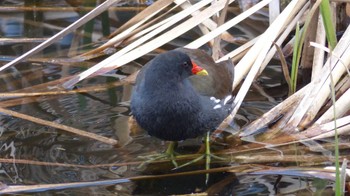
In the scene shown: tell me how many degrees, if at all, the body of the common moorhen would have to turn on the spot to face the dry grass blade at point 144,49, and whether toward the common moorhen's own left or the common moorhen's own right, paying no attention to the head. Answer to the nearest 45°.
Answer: approximately 135° to the common moorhen's own right

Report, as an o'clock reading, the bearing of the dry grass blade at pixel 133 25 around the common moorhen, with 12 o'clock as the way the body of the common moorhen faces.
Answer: The dry grass blade is roughly at 4 o'clock from the common moorhen.

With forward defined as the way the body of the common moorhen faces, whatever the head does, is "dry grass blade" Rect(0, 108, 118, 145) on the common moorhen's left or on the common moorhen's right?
on the common moorhen's right

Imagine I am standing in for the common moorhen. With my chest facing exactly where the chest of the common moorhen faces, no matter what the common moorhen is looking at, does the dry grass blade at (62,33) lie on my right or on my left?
on my right

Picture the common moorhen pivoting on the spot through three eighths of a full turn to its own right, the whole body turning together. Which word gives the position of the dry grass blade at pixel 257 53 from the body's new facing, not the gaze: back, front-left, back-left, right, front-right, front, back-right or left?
front-right

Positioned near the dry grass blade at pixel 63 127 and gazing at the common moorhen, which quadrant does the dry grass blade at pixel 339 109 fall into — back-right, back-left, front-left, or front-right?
front-left
